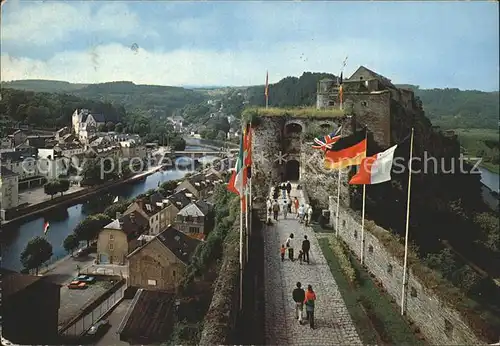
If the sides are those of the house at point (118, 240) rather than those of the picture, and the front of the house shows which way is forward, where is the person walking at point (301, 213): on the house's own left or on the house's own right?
on the house's own left

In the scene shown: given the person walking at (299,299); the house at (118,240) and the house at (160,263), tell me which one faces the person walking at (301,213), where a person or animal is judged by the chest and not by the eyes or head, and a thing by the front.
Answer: the person walking at (299,299)

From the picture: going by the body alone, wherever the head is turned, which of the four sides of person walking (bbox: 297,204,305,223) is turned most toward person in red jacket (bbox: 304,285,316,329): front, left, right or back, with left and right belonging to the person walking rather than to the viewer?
back

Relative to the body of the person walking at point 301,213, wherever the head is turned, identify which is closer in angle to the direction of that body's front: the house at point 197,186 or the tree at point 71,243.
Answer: the house

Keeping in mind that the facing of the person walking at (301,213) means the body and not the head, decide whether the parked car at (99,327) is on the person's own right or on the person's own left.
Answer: on the person's own left

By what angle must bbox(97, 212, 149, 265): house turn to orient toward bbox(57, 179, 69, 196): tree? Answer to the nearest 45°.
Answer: approximately 135° to its right

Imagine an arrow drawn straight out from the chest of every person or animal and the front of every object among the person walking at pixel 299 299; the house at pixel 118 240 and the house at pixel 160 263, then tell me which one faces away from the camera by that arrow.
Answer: the person walking

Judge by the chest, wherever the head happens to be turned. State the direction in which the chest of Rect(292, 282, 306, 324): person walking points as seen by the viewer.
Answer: away from the camera

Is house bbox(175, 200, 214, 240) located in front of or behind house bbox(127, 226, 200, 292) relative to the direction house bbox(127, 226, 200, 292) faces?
behind

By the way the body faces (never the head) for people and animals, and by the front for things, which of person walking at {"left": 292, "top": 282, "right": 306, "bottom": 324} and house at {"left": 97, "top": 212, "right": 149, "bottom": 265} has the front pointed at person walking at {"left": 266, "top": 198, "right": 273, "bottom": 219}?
person walking at {"left": 292, "top": 282, "right": 306, "bottom": 324}

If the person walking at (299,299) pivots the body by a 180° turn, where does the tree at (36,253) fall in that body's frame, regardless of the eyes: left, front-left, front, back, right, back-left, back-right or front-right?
back-right
